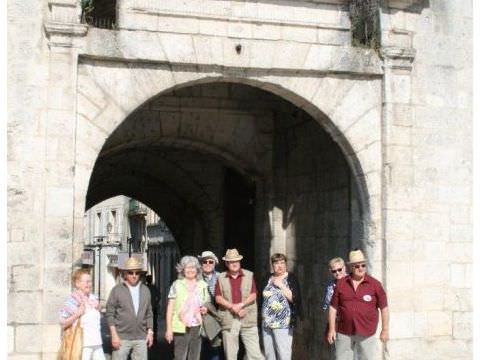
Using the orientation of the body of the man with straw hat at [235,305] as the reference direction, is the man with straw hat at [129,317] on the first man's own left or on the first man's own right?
on the first man's own right

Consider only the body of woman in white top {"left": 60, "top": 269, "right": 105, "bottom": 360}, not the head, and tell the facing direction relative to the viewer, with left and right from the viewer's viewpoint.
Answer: facing the viewer and to the right of the viewer

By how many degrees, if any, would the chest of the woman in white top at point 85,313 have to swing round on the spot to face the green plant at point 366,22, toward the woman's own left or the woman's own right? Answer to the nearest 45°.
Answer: approximately 90° to the woman's own left

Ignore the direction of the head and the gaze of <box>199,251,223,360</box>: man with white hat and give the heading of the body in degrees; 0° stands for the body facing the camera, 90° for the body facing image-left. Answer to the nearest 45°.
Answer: approximately 0°

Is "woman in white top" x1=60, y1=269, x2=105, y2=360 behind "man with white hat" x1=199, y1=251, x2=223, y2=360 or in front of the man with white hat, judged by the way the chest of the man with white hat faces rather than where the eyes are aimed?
in front

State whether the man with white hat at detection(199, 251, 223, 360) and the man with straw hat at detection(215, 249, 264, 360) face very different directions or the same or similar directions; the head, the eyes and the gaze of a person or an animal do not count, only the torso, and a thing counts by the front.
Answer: same or similar directions

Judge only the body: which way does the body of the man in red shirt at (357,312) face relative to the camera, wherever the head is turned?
toward the camera

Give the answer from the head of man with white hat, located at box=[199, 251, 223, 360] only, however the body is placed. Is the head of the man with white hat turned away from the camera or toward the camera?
toward the camera

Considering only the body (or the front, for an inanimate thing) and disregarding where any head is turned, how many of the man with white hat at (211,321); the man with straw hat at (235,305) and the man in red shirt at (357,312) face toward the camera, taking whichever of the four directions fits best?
3

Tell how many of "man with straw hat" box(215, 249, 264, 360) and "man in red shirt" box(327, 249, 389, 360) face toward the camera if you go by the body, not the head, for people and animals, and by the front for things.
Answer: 2

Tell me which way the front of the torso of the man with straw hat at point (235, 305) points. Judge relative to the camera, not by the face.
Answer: toward the camera

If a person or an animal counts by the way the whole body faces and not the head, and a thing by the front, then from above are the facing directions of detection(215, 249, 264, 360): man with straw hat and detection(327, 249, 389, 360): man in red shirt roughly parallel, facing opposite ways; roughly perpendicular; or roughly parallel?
roughly parallel

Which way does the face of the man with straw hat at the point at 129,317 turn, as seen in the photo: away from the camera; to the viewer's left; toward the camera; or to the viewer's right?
toward the camera

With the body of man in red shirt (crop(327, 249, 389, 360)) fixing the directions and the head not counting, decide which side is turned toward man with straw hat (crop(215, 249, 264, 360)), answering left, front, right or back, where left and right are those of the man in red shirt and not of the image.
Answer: right
